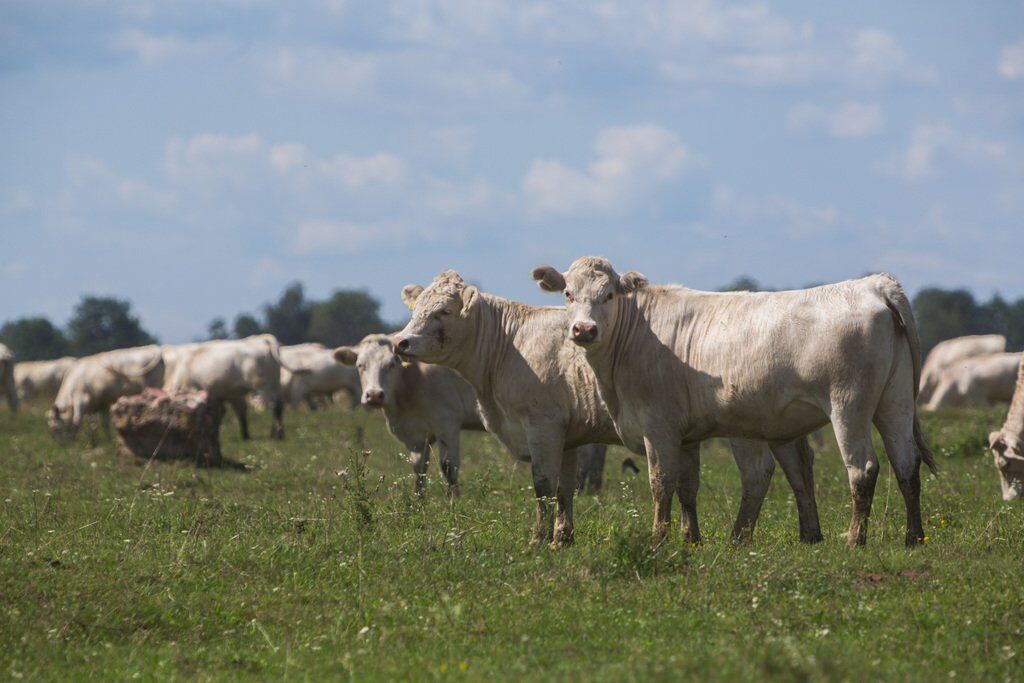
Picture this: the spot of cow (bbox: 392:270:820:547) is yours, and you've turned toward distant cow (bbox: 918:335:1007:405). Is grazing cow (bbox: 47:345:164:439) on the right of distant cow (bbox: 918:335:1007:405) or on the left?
left

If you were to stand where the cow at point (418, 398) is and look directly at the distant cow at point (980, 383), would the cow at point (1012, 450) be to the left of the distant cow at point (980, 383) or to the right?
right

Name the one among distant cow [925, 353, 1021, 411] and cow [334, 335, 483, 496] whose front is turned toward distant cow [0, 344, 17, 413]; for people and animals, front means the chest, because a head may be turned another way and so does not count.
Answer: distant cow [925, 353, 1021, 411]

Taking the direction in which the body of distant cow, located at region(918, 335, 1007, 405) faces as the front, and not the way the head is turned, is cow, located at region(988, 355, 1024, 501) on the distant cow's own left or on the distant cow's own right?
on the distant cow's own left

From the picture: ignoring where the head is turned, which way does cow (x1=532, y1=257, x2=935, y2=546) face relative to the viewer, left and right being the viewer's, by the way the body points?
facing to the left of the viewer

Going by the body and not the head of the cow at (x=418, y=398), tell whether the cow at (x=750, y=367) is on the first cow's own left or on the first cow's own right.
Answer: on the first cow's own left

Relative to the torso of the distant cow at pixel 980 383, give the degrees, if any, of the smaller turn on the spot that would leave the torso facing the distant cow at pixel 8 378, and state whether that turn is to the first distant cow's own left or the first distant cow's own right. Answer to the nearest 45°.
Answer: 0° — it already faces it

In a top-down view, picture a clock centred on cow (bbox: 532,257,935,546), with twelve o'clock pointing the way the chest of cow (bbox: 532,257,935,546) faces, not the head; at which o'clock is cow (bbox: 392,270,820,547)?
cow (bbox: 392,270,820,547) is roughly at 1 o'clock from cow (bbox: 532,257,935,546).
